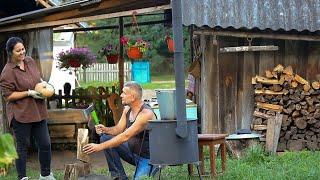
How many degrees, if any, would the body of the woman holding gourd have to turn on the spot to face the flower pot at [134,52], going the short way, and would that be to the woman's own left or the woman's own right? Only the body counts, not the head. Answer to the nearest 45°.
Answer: approximately 90° to the woman's own left

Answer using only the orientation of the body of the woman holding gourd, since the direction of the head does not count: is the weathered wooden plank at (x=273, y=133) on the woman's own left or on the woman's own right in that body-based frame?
on the woman's own left

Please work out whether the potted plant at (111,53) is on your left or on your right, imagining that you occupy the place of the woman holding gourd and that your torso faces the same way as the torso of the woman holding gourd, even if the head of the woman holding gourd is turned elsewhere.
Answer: on your left

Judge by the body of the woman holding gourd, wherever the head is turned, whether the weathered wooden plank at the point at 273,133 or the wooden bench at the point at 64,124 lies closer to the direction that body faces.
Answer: the weathered wooden plank

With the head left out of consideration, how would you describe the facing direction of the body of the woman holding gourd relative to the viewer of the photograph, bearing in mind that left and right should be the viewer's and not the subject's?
facing the viewer and to the right of the viewer

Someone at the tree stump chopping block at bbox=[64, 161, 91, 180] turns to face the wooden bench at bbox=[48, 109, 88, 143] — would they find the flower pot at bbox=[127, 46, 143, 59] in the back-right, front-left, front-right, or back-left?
front-right

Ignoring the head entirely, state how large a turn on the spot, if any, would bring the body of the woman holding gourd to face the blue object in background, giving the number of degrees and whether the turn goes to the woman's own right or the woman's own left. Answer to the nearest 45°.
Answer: approximately 90° to the woman's own left

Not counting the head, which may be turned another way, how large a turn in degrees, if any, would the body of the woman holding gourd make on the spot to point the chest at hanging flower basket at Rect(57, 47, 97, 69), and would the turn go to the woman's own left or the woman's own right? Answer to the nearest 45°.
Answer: approximately 135° to the woman's own left

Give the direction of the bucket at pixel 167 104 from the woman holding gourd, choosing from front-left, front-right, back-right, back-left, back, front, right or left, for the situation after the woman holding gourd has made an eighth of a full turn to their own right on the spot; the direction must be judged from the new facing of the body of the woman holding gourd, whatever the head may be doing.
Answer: front-left
